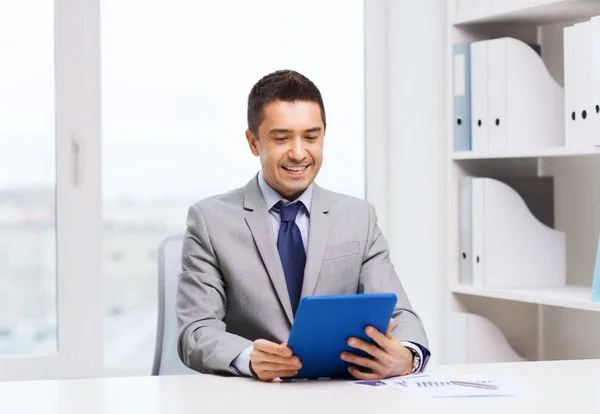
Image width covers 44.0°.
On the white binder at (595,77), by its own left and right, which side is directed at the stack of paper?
front

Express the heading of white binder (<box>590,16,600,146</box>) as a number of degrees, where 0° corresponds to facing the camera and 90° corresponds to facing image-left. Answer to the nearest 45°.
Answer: approximately 0°

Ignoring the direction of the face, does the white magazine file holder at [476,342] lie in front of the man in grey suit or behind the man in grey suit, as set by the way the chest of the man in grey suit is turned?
behind

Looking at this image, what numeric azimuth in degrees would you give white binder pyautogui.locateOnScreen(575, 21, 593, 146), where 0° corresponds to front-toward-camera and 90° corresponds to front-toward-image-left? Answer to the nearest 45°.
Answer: approximately 0°

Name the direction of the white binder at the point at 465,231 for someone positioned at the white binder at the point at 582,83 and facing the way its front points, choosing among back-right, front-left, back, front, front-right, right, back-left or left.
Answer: right

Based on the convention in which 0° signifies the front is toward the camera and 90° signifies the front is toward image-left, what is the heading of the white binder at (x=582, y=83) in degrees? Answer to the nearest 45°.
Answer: approximately 45°

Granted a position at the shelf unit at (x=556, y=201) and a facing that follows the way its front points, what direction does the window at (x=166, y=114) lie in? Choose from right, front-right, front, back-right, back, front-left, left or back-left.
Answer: front-right

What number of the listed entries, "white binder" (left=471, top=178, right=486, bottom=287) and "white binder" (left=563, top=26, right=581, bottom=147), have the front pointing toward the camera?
2
